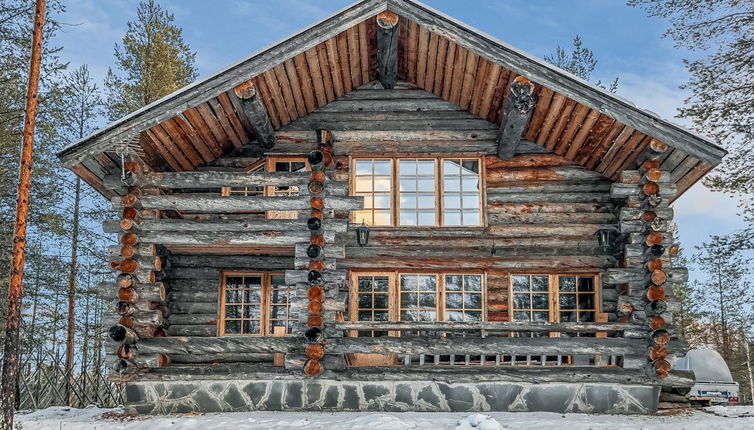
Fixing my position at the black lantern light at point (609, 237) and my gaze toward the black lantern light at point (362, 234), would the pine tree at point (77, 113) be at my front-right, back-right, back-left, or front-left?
front-right

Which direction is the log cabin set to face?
toward the camera

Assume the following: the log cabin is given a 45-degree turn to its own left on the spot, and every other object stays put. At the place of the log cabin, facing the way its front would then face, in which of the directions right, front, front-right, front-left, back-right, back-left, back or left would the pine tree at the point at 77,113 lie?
back

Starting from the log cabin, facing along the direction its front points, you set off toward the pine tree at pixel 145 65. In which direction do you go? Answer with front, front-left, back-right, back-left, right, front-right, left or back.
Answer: back-right

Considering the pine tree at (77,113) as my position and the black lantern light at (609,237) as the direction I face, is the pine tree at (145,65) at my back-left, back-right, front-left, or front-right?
front-left
